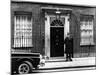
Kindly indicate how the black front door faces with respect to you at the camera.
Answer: facing the viewer
